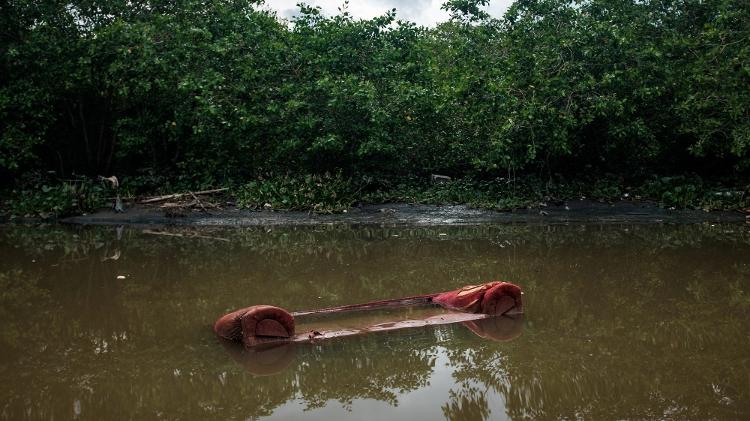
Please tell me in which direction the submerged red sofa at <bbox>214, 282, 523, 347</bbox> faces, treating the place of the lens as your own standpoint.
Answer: facing the viewer and to the right of the viewer

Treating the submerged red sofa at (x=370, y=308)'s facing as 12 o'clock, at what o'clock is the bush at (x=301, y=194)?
The bush is roughly at 7 o'clock from the submerged red sofa.

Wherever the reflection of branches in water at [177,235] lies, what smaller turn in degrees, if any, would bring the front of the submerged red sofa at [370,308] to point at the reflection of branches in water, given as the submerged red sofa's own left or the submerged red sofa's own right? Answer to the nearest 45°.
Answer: approximately 180°
